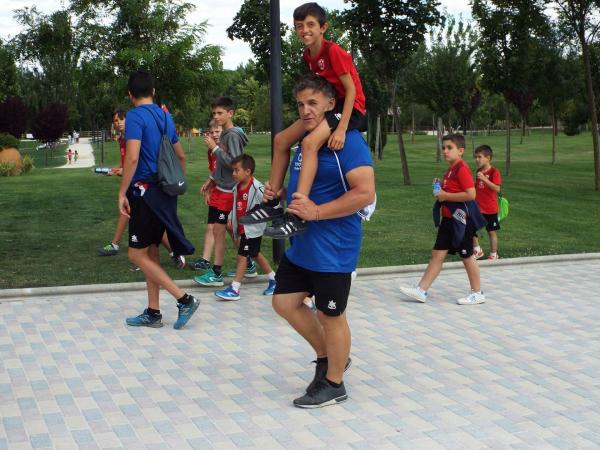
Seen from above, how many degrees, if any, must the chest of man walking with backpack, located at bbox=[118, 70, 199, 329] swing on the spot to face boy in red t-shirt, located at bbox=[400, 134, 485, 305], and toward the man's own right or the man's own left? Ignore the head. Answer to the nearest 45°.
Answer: approximately 135° to the man's own right

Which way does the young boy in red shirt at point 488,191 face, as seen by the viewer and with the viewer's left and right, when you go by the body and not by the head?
facing the viewer and to the left of the viewer

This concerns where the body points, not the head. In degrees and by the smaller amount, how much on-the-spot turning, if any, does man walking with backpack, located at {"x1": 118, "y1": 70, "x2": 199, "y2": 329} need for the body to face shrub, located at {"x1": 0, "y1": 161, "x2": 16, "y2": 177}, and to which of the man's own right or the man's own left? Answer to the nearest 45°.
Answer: approximately 45° to the man's own right

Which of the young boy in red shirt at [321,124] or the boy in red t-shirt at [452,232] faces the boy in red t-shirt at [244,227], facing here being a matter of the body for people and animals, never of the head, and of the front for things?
the boy in red t-shirt at [452,232]

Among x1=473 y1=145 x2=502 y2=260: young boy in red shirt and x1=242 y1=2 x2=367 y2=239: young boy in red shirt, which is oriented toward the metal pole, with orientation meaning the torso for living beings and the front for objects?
x1=473 y1=145 x2=502 y2=260: young boy in red shirt

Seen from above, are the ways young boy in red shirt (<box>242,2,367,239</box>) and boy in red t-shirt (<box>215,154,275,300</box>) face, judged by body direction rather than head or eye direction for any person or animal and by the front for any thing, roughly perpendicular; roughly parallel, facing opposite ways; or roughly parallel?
roughly parallel

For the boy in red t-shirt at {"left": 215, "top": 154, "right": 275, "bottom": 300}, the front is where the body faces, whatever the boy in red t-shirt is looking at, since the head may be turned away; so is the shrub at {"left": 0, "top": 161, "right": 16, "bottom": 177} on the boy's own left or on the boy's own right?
on the boy's own right

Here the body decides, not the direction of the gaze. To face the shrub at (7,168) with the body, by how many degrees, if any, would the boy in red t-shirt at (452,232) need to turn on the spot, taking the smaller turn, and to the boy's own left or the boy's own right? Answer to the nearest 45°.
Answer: approximately 45° to the boy's own right

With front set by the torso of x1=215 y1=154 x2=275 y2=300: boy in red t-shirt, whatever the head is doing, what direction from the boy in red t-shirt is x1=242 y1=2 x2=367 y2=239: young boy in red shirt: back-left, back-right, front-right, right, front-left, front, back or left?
front-left

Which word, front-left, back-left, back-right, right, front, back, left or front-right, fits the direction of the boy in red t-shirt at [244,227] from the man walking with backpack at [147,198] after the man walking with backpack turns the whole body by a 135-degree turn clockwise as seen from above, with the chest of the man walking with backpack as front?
front-left
